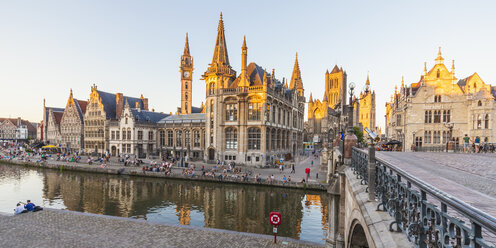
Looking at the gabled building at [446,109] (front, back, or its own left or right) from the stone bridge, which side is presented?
front

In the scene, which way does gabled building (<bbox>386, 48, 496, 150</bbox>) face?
toward the camera
